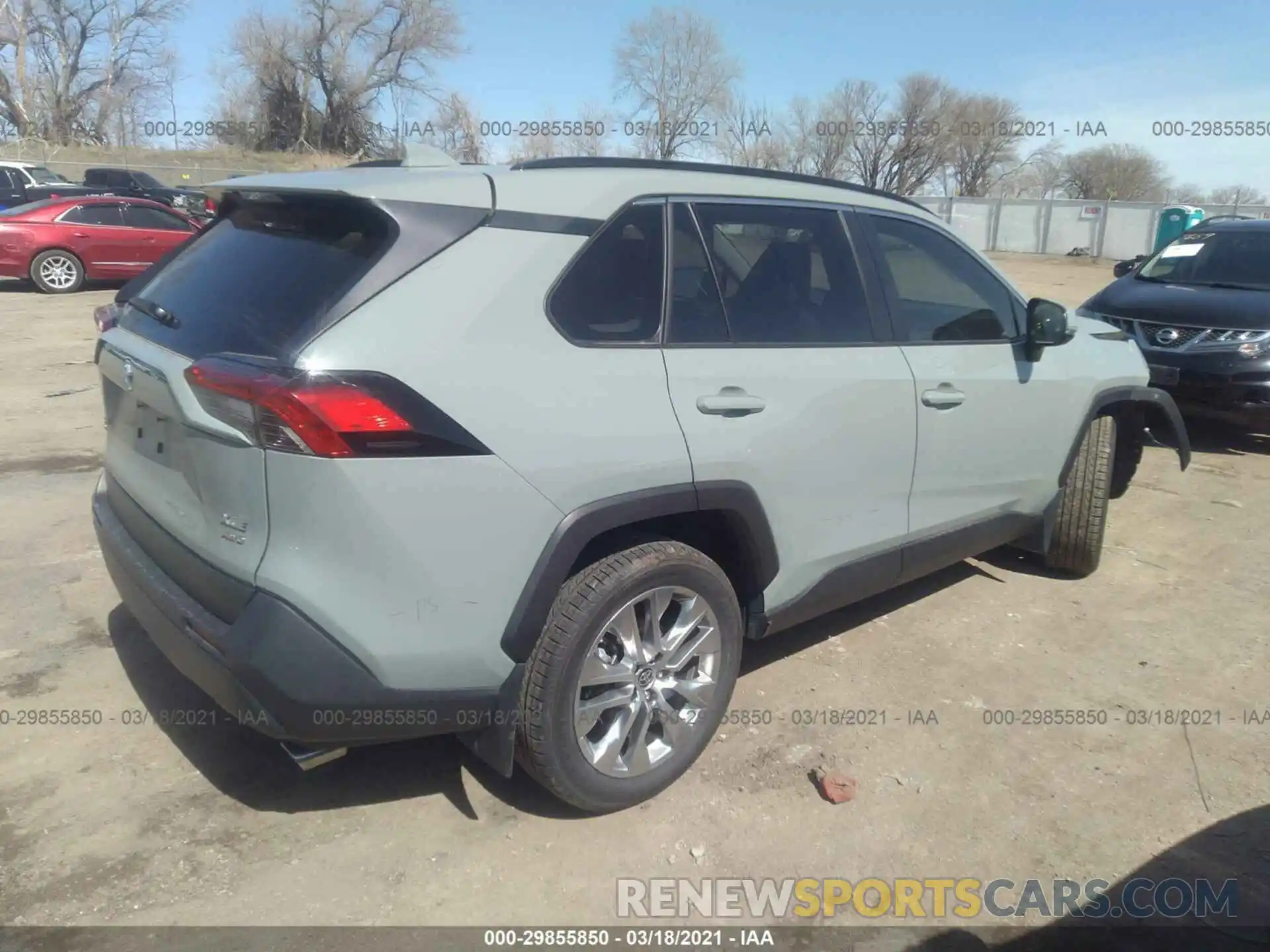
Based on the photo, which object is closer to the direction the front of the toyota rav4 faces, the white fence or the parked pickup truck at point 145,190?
the white fence

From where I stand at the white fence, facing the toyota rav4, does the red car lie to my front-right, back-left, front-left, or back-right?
front-right

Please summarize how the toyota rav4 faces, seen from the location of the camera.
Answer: facing away from the viewer and to the right of the viewer

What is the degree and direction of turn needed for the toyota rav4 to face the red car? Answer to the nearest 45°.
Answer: approximately 90° to its left

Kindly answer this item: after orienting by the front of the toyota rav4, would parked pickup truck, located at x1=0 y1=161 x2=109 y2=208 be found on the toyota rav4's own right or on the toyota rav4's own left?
on the toyota rav4's own left

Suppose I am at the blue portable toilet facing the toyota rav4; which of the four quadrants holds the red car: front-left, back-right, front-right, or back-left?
front-right

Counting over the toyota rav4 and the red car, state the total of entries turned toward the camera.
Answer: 0

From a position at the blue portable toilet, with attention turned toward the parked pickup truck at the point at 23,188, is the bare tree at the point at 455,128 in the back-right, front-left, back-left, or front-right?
front-right

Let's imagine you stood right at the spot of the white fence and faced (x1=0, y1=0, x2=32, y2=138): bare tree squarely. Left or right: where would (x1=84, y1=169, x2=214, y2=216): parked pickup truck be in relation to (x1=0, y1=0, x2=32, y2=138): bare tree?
left

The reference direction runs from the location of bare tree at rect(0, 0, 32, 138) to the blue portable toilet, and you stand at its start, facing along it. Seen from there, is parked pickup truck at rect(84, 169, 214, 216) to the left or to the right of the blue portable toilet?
right

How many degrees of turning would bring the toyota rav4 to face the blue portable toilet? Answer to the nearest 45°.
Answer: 0° — it already faces it

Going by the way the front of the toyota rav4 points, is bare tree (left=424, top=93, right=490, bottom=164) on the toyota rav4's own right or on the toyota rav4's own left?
on the toyota rav4's own left

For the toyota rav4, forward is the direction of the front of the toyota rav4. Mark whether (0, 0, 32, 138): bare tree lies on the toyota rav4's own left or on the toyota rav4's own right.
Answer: on the toyota rav4's own left

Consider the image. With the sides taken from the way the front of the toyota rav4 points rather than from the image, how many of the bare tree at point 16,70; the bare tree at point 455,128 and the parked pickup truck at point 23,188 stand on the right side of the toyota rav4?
0
